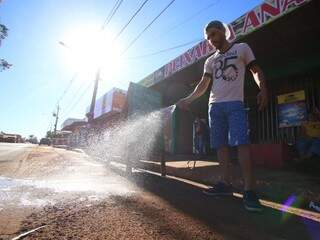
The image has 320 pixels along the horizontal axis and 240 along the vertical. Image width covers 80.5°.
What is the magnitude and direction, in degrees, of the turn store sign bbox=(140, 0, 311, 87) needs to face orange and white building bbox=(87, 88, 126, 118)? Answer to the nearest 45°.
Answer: approximately 90° to its right

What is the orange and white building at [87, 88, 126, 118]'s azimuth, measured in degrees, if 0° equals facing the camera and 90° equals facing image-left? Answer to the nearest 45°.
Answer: approximately 45°

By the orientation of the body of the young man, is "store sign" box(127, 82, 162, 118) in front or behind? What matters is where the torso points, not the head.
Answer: behind

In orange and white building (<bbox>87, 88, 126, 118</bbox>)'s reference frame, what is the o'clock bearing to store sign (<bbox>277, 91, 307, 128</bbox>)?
store sign (<bbox>277, 91, 307, 128</bbox>) is roughly at 10 o'clock from orange and white building (<bbox>87, 88, 126, 118</bbox>).

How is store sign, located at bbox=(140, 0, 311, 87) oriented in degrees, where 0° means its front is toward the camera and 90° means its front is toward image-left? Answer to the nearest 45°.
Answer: approximately 45°

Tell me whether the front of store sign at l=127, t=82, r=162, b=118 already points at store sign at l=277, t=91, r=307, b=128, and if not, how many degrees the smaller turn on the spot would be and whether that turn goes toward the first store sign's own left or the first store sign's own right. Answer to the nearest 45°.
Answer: approximately 45° to the first store sign's own left
